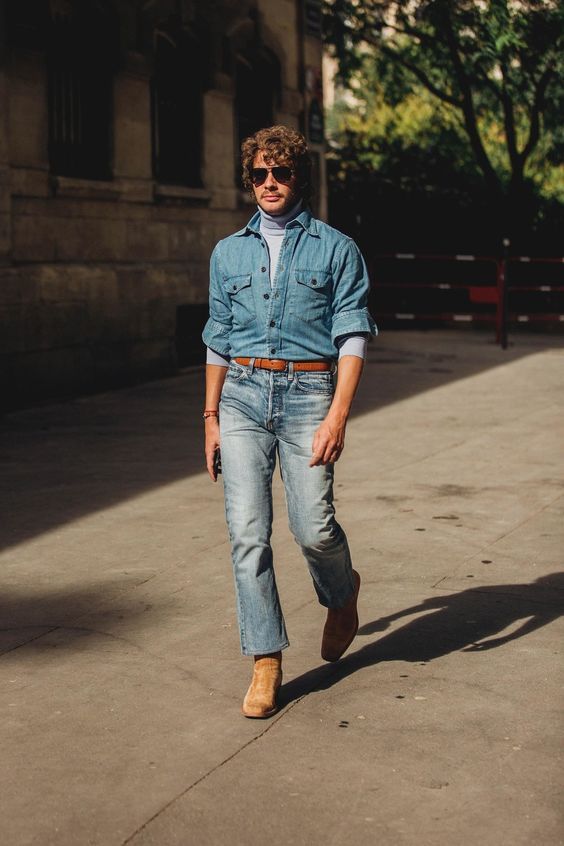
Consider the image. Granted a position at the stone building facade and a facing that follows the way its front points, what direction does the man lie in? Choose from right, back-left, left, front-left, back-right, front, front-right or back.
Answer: front-right

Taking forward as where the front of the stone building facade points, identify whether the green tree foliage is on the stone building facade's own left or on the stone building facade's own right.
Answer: on the stone building facade's own left

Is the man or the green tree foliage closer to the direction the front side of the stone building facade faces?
the man

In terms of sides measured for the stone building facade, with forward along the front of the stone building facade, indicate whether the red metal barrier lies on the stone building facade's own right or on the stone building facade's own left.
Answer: on the stone building facade's own left
